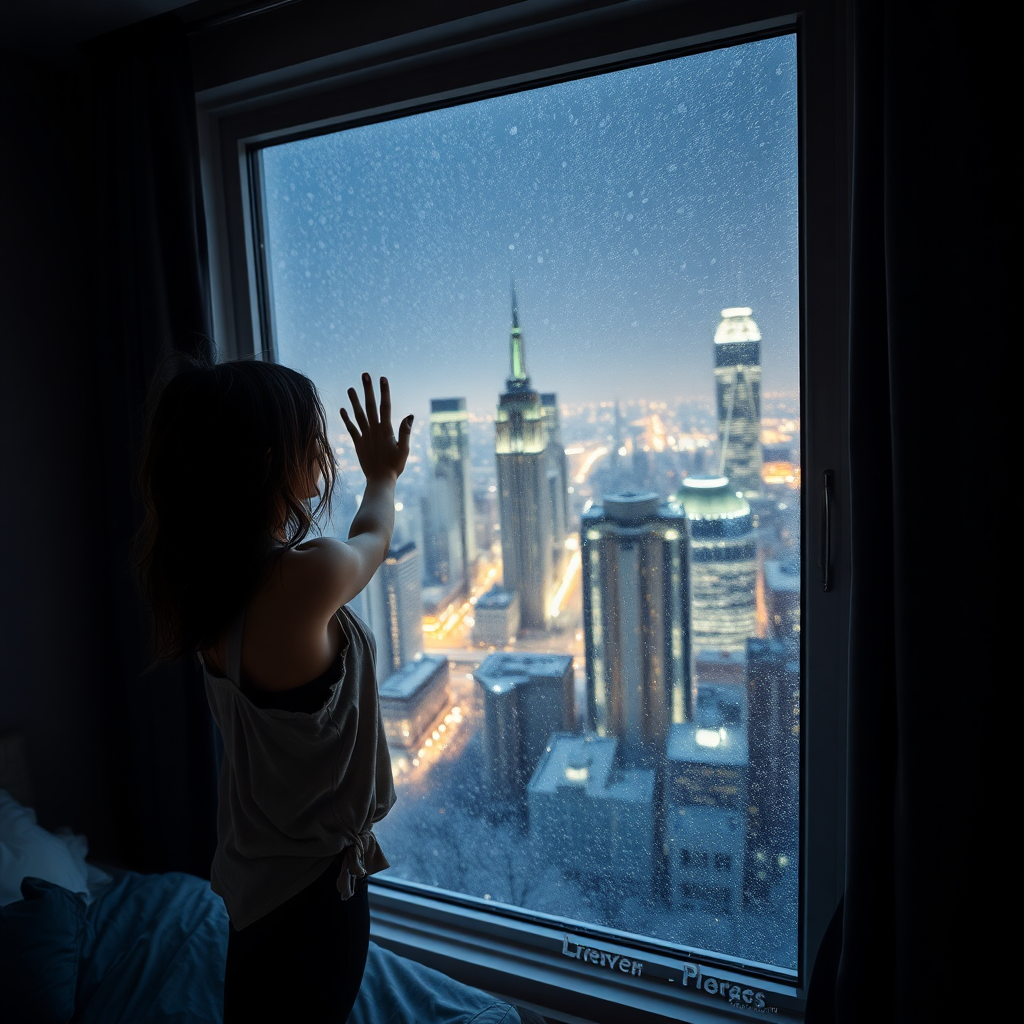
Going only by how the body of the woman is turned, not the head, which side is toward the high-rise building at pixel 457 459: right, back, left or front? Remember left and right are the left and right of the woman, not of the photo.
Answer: front

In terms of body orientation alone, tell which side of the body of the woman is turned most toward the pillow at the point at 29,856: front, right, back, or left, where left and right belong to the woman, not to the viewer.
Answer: left

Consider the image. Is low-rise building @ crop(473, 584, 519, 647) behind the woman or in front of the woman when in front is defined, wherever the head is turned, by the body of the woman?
in front

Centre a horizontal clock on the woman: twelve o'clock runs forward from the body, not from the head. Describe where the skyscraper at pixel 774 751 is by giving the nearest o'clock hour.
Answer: The skyscraper is roughly at 1 o'clock from the woman.

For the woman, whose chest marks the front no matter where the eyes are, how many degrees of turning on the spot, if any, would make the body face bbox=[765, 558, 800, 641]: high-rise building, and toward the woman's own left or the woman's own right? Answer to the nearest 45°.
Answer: approximately 45° to the woman's own right

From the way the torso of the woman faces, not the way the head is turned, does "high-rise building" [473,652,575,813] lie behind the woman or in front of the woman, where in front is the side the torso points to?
in front

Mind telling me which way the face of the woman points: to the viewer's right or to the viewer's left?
to the viewer's right

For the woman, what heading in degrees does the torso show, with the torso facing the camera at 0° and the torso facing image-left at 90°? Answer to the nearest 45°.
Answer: approximately 225°

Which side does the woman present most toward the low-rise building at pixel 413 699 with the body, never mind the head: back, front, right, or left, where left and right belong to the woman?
front
